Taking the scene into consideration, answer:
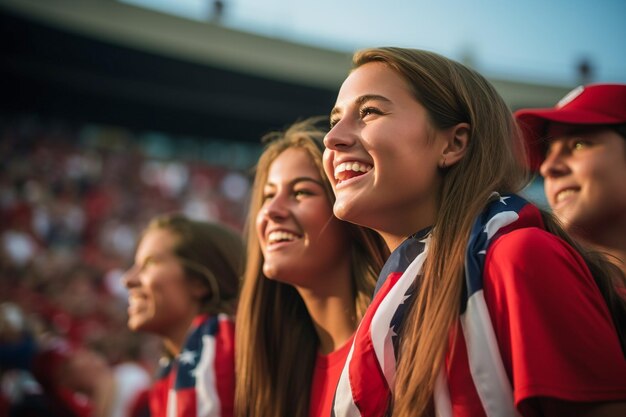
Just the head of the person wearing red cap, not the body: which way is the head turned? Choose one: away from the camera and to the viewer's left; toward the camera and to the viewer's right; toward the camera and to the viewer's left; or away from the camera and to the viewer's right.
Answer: toward the camera and to the viewer's left

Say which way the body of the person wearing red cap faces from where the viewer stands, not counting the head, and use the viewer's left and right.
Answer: facing the viewer and to the left of the viewer

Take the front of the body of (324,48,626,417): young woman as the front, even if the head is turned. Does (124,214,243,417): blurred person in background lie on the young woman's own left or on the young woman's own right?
on the young woman's own right

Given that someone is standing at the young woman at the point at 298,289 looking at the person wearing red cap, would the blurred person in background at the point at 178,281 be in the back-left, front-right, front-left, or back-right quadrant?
back-left

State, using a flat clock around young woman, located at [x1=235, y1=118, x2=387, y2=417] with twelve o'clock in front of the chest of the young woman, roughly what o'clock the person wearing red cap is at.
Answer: The person wearing red cap is roughly at 8 o'clock from the young woman.

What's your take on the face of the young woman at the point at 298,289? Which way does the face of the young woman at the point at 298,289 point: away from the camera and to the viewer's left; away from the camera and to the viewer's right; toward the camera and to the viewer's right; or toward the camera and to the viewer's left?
toward the camera and to the viewer's left

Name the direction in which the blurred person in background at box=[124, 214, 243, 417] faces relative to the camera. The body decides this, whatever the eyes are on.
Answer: to the viewer's left

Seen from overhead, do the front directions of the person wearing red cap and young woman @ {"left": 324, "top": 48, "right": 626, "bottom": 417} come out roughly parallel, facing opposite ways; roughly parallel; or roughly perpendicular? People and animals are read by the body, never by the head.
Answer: roughly parallel

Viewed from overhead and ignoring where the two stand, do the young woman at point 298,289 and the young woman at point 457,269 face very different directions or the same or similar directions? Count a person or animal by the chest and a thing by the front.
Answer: same or similar directions

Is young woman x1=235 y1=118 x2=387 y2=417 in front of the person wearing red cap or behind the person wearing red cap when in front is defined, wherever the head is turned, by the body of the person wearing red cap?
in front

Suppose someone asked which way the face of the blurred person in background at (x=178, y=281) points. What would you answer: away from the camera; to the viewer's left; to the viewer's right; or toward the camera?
to the viewer's left

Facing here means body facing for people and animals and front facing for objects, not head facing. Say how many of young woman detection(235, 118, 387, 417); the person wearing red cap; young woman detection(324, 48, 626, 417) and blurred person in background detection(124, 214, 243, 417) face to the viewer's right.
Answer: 0

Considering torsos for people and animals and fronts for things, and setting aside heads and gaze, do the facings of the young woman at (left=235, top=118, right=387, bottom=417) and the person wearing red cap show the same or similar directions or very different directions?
same or similar directions

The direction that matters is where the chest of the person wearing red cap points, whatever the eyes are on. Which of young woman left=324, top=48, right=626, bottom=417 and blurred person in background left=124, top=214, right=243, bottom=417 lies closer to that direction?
the young woman

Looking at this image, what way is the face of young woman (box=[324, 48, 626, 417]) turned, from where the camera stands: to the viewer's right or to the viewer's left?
to the viewer's left
